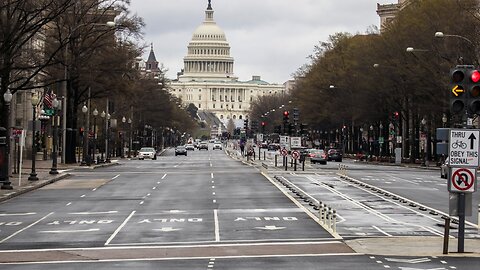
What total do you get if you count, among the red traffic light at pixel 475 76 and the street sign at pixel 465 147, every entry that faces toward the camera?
2

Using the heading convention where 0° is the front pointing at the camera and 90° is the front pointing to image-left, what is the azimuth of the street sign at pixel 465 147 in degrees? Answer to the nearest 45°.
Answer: approximately 0°

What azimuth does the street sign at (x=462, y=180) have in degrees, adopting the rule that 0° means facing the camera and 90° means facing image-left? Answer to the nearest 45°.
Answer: approximately 0°
